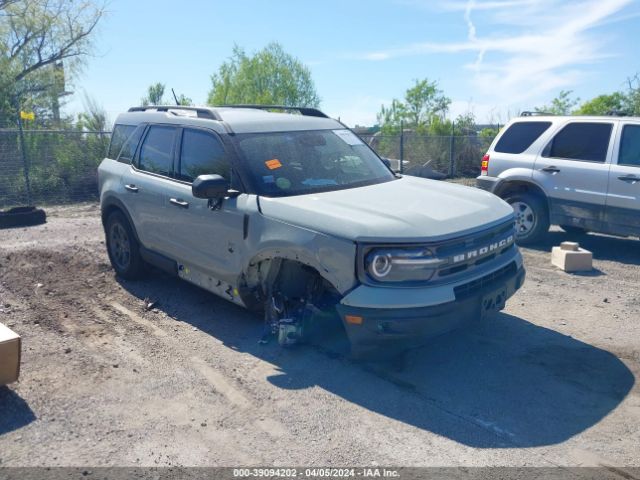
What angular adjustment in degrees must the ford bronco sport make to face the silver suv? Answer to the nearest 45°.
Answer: approximately 90° to its left

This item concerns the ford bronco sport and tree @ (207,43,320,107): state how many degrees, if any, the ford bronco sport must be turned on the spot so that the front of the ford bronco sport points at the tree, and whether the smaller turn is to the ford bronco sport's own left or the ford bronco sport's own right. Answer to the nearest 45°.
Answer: approximately 135° to the ford bronco sport's own left

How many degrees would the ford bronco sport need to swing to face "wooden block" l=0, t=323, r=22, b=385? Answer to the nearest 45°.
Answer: approximately 90° to its right

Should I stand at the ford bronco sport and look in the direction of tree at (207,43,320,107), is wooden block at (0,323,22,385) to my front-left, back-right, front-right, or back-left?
back-left

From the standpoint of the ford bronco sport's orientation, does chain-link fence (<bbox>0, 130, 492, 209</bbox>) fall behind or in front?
behind

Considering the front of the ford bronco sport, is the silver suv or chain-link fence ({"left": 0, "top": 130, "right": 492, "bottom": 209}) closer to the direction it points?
the silver suv

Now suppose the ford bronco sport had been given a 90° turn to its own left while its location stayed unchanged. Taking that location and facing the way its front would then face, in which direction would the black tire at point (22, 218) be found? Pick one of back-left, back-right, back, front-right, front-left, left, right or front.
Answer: left

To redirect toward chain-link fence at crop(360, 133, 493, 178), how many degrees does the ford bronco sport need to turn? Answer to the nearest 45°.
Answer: approximately 135° to its left

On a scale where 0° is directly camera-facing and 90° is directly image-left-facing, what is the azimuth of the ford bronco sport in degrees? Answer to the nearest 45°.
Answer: approximately 315°
